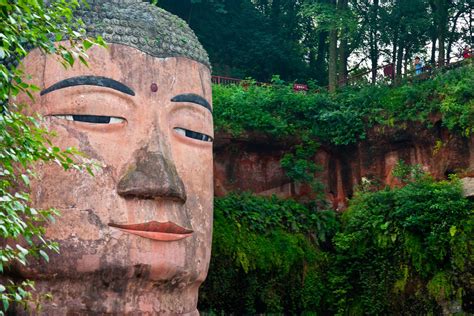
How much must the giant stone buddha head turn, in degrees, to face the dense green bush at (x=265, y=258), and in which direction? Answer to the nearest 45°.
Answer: approximately 90° to its left

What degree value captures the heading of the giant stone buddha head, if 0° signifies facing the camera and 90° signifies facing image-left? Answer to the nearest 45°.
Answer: approximately 315°

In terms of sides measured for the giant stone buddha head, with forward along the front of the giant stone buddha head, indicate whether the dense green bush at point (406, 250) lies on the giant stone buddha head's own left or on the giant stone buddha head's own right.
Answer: on the giant stone buddha head's own left

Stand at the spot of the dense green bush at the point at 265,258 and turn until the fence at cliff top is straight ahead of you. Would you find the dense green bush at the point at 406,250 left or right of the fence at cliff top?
right

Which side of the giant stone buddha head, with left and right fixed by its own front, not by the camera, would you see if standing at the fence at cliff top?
left
